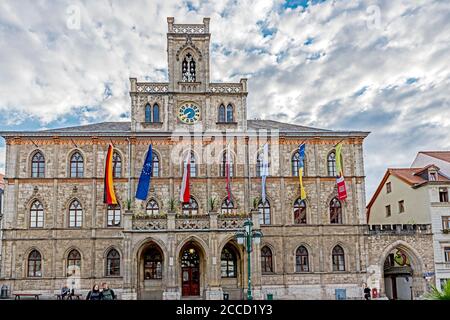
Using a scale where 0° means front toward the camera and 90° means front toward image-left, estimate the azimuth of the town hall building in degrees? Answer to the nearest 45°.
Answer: approximately 0°

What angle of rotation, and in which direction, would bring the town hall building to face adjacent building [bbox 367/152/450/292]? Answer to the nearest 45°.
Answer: approximately 90° to its left
